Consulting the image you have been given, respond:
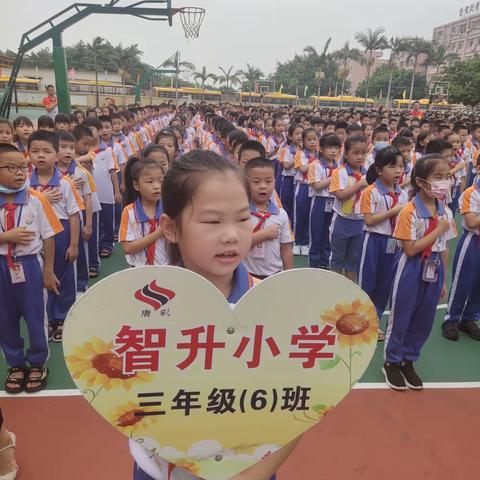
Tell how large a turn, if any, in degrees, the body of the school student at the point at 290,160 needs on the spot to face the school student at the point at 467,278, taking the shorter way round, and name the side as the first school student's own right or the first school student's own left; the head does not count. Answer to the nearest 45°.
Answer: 0° — they already face them

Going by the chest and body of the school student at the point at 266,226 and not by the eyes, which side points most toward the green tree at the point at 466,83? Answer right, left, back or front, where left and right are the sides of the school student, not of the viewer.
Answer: back

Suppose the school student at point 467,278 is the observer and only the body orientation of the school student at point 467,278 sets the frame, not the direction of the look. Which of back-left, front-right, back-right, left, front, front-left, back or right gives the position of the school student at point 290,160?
back

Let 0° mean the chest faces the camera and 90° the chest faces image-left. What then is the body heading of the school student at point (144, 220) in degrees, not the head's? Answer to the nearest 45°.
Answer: approximately 315°

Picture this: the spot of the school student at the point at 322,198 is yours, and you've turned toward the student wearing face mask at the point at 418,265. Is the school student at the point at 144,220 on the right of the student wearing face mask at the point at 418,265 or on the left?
right

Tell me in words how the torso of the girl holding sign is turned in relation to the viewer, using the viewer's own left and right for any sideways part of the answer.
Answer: facing the viewer and to the right of the viewer

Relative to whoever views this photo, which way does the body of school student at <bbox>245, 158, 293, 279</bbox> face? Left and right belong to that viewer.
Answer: facing the viewer
